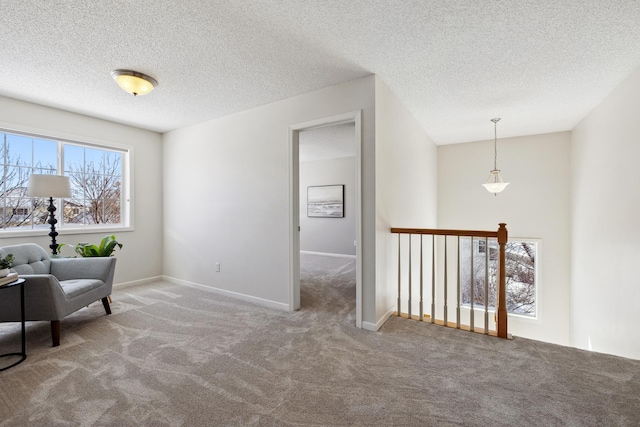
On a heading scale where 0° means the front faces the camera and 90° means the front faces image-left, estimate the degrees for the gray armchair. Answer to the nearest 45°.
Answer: approximately 315°

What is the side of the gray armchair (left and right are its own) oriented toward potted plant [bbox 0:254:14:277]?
right

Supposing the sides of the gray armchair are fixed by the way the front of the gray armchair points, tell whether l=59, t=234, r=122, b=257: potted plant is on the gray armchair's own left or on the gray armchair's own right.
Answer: on the gray armchair's own left

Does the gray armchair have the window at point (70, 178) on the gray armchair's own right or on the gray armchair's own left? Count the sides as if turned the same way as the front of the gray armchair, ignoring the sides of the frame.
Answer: on the gray armchair's own left
